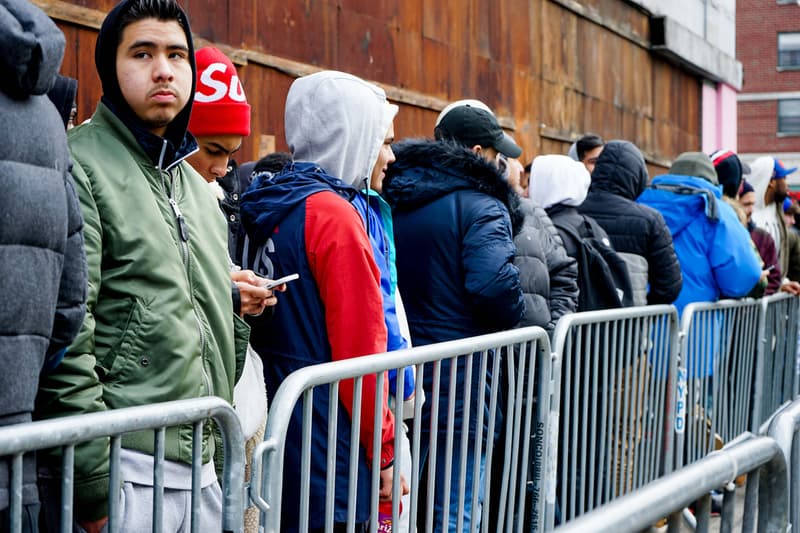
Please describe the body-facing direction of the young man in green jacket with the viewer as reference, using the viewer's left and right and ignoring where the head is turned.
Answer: facing the viewer and to the right of the viewer

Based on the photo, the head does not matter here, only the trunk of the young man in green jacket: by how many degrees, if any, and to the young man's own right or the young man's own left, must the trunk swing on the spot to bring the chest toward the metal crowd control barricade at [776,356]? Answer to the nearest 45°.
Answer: approximately 90° to the young man's own left

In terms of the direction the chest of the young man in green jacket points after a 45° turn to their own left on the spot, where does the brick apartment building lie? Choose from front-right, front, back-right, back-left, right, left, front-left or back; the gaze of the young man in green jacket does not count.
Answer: front-left

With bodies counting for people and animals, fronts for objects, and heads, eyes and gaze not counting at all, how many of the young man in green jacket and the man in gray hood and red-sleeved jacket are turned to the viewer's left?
0

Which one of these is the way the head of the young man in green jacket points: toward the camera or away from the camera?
toward the camera

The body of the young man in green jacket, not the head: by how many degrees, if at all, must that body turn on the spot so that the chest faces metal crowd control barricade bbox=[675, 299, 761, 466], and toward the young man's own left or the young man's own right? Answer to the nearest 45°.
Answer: approximately 90° to the young man's own left

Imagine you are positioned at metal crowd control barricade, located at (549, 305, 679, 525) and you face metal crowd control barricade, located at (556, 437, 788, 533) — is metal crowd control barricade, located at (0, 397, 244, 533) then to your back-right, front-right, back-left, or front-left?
front-right
